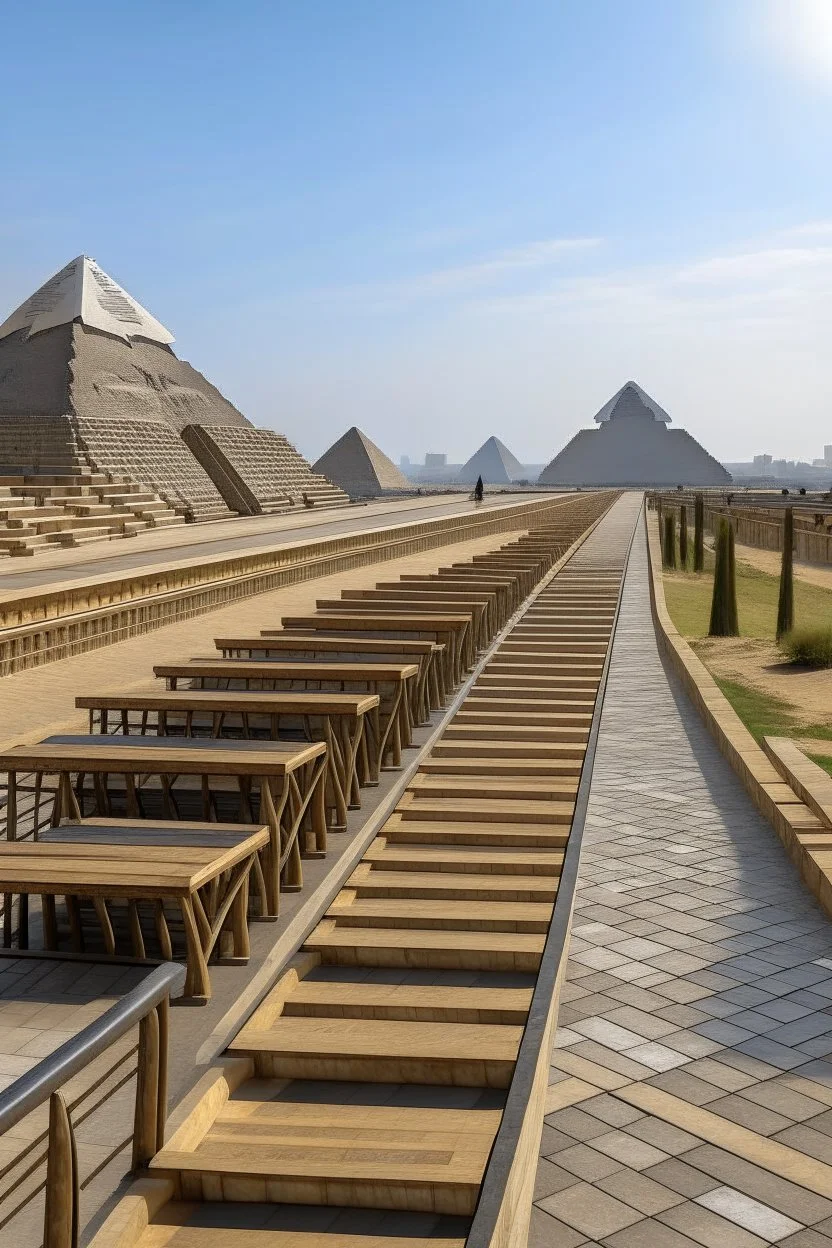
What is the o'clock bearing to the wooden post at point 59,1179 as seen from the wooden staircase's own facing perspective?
The wooden post is roughly at 1 o'clock from the wooden staircase.

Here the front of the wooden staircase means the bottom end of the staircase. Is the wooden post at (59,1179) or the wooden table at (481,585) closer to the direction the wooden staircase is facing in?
the wooden post

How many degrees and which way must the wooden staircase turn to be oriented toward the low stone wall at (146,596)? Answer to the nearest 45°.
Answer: approximately 180°

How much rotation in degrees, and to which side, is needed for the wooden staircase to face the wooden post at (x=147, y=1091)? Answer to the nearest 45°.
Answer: approximately 45° to its right

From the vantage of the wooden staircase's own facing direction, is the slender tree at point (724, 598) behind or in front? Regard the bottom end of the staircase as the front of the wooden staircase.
behind

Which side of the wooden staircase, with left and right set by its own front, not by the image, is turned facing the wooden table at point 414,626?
back

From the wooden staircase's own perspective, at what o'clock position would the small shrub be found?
The small shrub is roughly at 7 o'clock from the wooden staircase.

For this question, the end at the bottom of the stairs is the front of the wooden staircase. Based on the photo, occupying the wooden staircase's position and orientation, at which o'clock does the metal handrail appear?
The metal handrail is roughly at 1 o'clock from the wooden staircase.

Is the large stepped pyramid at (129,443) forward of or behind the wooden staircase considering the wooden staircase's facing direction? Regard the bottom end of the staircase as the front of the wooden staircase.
behind

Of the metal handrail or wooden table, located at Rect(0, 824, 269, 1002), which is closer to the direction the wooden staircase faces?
the metal handrail

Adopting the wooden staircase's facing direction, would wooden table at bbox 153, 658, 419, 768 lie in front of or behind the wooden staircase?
behind

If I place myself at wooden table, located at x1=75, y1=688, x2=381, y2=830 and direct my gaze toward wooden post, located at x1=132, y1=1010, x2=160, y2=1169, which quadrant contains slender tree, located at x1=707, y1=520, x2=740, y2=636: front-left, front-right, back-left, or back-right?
back-left

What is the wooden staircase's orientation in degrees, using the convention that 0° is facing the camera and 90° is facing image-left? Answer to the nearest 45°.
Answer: approximately 0°

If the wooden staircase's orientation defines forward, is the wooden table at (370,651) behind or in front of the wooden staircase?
behind
